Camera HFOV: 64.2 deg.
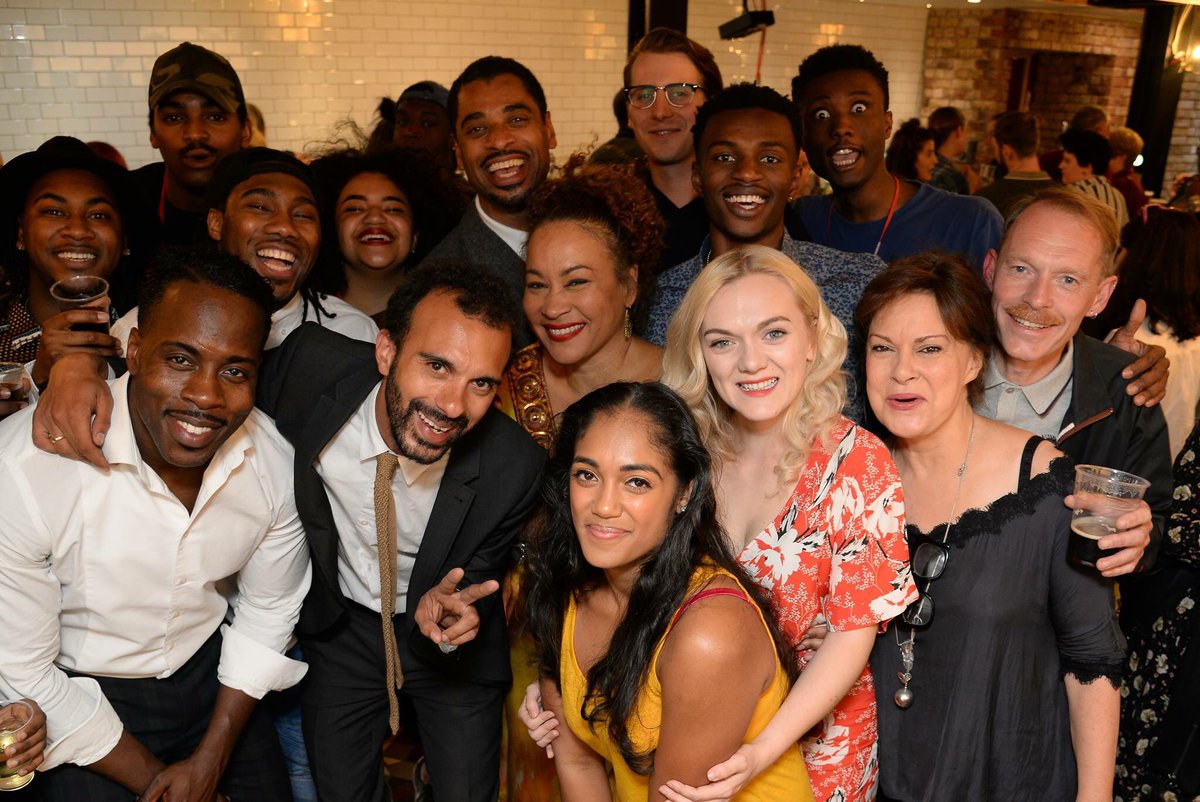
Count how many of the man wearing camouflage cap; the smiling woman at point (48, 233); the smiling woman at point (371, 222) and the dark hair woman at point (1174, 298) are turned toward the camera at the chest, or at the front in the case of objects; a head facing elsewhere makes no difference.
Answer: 3

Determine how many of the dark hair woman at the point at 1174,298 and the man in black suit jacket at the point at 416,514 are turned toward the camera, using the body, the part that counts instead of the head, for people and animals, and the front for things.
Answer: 1

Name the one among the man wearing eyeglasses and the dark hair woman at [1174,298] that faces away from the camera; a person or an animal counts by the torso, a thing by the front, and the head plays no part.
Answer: the dark hair woman

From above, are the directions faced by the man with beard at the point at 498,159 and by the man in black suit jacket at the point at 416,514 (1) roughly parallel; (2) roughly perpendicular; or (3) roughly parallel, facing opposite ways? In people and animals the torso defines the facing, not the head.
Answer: roughly parallel

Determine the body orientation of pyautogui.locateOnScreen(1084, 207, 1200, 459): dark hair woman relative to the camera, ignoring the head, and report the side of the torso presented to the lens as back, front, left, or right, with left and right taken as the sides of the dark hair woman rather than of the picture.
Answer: back

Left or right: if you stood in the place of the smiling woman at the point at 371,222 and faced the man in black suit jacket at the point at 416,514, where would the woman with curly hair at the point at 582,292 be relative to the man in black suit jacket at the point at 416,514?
left

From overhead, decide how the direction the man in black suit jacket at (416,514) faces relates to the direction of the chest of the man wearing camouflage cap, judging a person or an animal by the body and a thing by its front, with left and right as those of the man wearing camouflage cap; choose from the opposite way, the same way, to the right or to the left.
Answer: the same way

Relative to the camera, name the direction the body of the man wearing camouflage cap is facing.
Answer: toward the camera

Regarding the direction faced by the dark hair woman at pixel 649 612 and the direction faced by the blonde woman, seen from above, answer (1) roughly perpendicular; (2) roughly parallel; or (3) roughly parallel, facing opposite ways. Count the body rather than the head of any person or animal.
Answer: roughly parallel

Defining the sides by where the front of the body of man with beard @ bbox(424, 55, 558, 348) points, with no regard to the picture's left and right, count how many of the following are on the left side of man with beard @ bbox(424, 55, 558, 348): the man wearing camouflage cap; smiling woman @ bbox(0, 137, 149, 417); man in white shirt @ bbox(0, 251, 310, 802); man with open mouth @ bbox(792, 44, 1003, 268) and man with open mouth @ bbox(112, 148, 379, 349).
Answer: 1

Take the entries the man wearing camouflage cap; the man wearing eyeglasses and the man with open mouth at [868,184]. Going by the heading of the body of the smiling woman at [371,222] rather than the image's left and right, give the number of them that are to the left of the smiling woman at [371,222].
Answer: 2

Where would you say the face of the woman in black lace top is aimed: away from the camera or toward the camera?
toward the camera

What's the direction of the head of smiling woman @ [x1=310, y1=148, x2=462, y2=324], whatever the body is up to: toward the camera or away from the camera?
toward the camera

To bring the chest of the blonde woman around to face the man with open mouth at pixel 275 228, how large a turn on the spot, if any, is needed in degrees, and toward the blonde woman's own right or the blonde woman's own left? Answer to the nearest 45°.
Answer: approximately 45° to the blonde woman's own right

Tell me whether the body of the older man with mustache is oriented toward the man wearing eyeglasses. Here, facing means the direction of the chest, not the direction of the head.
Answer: no

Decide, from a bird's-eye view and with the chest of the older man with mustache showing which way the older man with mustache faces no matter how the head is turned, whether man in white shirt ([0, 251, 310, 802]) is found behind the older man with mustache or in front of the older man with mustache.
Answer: in front

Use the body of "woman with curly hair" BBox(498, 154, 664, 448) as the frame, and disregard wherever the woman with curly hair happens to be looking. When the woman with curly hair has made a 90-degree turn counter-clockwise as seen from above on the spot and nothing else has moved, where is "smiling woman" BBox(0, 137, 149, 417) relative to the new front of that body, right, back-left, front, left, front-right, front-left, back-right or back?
back-right

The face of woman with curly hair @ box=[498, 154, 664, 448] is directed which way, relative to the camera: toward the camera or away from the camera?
toward the camera

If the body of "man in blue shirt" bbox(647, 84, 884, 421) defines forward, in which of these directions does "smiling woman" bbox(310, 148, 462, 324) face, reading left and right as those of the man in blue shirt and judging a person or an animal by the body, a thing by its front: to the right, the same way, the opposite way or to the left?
the same way

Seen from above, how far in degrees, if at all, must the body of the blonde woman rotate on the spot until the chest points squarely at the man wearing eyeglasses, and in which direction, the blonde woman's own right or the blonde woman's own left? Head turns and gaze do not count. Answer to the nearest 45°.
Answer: approximately 135° to the blonde woman's own right

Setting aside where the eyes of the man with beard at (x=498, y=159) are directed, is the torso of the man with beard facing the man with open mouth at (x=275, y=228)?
no

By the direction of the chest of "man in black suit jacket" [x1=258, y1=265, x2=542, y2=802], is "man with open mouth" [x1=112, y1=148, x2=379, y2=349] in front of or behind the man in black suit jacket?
behind

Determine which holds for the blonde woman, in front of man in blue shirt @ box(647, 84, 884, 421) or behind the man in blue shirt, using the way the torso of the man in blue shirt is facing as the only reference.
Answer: in front
